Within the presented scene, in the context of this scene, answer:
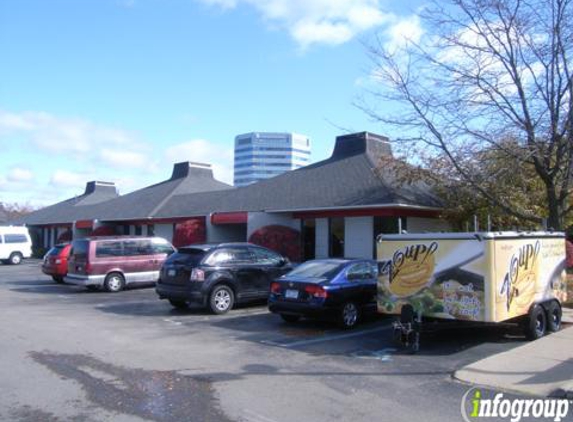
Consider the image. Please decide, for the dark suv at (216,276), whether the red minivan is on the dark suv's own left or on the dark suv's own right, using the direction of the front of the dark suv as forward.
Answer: on the dark suv's own left

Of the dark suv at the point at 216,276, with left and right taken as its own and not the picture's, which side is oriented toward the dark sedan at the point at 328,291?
right

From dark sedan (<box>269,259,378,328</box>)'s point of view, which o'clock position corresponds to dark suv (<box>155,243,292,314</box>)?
dark suv (<box>155,243,292,314</box>) is roughly at 9 o'clock from dark sedan (<box>269,259,378,328</box>).

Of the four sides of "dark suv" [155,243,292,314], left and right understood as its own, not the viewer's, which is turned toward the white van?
left

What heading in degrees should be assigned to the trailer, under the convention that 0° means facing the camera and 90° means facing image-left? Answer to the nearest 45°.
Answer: approximately 45°

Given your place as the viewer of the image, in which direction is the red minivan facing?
facing away from the viewer and to the right of the viewer

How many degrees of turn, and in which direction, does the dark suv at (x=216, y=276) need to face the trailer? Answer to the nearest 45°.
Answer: approximately 90° to its right

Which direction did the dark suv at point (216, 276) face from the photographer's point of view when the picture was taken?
facing away from the viewer and to the right of the viewer

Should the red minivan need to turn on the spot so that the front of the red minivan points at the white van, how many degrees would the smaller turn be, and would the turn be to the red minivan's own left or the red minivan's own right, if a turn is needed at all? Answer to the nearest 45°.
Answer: approximately 45° to the red minivan's own left

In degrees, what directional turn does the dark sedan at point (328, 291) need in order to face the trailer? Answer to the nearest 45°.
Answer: approximately 90° to its right
